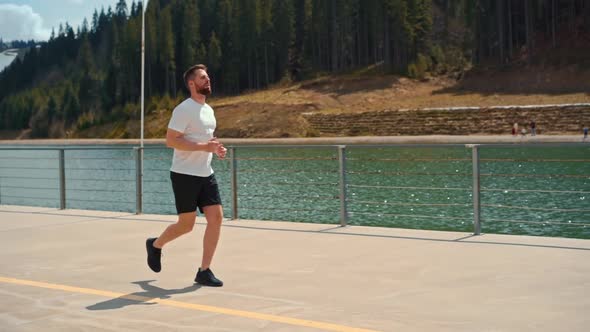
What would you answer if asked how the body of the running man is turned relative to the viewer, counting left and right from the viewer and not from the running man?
facing the viewer and to the right of the viewer
